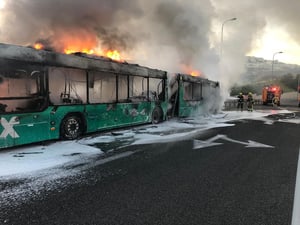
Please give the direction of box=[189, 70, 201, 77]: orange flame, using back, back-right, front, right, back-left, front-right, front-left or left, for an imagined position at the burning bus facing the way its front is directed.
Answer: back

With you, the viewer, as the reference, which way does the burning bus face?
facing the viewer and to the left of the viewer

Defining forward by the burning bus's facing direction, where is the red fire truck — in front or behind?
behind
